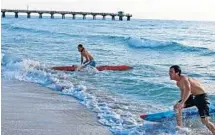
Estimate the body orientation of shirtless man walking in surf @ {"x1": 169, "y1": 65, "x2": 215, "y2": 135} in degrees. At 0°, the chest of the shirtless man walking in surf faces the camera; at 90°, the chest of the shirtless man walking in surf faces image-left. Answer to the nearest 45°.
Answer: approximately 90°
